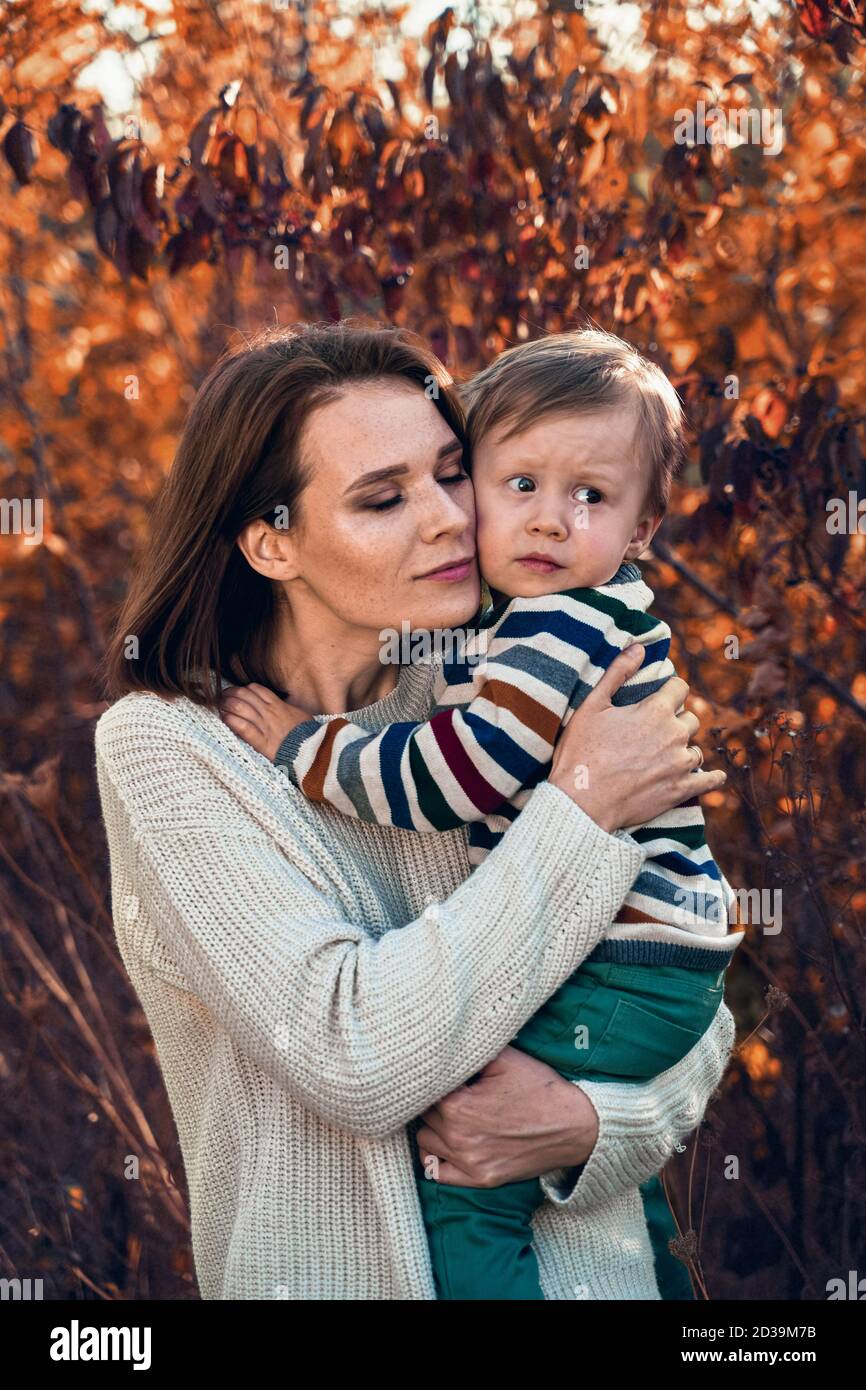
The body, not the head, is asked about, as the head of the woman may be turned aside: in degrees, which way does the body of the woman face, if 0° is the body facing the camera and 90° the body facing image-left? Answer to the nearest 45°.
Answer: approximately 315°

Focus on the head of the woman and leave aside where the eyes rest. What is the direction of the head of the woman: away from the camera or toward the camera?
toward the camera
